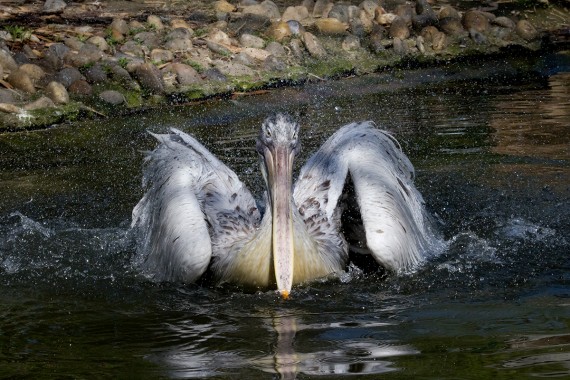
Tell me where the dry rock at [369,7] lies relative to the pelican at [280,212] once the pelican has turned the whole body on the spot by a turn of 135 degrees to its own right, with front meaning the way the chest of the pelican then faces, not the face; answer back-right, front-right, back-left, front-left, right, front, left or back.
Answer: front-right

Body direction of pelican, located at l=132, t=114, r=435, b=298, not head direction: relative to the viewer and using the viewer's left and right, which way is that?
facing the viewer

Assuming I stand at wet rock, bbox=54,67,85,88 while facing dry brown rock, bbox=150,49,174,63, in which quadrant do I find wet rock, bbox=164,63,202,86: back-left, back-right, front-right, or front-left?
front-right

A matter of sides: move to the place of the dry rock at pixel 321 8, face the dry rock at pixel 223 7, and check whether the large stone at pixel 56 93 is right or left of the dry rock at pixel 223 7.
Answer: left

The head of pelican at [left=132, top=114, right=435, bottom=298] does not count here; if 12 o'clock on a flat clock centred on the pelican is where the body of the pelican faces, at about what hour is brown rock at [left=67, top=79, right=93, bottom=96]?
The brown rock is roughly at 5 o'clock from the pelican.

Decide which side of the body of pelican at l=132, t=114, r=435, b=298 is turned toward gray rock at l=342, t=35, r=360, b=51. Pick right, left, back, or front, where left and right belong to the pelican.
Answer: back

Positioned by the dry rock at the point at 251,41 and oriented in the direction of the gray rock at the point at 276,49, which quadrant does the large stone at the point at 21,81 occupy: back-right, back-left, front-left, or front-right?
back-right

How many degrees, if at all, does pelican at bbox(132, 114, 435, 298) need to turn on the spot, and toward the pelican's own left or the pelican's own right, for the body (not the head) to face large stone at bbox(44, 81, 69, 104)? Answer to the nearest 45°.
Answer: approximately 135° to the pelican's own right

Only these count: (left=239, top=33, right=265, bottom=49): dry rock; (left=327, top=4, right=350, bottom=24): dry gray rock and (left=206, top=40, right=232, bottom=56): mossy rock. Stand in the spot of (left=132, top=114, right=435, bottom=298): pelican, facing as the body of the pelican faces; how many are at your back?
3

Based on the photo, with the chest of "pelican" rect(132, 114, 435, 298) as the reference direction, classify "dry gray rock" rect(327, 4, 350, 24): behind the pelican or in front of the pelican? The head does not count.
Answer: behind

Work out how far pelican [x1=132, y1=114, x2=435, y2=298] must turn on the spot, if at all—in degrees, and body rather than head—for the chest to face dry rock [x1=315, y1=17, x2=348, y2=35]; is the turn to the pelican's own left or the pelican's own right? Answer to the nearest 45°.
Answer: approximately 180°

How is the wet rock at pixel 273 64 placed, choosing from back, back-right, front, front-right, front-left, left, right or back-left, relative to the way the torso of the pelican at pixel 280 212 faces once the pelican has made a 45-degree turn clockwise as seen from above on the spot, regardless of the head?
back-right

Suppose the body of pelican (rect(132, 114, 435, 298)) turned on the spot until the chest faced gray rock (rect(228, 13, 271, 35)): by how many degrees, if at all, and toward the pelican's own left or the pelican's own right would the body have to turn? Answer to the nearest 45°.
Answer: approximately 180°

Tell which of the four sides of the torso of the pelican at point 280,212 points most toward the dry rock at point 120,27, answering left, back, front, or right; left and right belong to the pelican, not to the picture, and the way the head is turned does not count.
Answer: back
